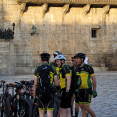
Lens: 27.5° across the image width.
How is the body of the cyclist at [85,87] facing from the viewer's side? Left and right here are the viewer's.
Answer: facing the viewer and to the left of the viewer

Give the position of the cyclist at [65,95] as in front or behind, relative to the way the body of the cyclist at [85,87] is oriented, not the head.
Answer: in front
